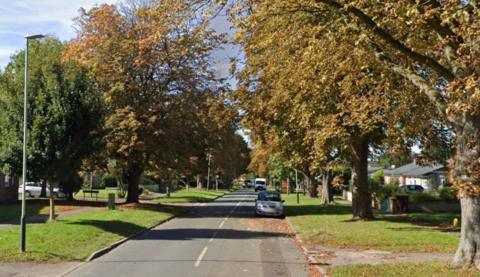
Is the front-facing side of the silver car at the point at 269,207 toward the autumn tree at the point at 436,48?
yes

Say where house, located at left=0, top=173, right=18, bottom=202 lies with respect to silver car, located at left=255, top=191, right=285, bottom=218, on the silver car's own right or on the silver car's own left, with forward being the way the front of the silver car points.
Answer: on the silver car's own right

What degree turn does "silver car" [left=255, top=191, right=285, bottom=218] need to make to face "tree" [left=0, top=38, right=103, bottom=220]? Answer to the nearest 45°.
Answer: approximately 45° to its right

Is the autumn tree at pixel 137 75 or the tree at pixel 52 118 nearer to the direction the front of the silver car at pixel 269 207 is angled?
the tree

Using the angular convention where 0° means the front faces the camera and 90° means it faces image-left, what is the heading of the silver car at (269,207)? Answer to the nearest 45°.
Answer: approximately 0°

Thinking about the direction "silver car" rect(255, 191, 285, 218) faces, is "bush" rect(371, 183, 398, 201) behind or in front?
behind

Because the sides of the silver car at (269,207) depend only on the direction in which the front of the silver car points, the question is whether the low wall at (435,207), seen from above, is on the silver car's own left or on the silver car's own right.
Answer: on the silver car's own left
